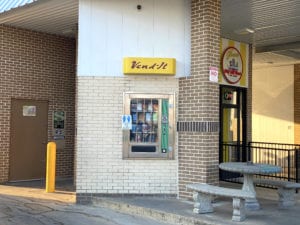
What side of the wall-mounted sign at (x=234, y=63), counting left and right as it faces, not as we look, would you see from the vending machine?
right

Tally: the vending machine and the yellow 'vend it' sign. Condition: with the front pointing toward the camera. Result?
2

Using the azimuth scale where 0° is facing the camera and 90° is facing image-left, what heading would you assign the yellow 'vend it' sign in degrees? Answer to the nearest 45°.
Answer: approximately 0°

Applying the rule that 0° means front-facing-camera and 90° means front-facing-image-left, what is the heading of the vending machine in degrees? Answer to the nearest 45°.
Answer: approximately 0°

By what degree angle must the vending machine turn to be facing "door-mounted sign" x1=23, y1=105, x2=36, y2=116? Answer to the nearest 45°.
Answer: approximately 135° to its right

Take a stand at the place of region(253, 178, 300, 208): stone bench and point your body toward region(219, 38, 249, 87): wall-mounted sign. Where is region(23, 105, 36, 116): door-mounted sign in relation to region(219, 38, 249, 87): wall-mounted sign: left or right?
left

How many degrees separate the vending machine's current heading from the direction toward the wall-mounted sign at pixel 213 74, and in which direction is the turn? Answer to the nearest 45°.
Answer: approximately 90° to its left

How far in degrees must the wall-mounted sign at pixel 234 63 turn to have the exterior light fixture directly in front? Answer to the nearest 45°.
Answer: approximately 45° to its right

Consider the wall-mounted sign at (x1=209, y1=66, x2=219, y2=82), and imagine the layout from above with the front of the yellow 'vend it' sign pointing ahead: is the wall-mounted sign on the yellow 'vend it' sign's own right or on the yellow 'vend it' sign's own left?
on the yellow 'vend it' sign's own left

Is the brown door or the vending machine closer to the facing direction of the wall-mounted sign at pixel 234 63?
the vending machine

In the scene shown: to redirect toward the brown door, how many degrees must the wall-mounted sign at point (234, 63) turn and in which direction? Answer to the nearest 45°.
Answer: approximately 135° to its right

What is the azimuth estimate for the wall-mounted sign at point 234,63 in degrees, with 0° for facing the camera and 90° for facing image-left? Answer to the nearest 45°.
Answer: approximately 315°
